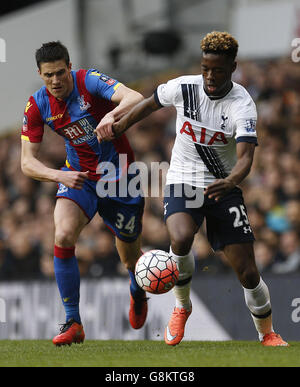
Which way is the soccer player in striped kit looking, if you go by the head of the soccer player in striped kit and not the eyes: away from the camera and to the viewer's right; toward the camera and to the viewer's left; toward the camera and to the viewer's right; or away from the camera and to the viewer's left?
toward the camera and to the viewer's right

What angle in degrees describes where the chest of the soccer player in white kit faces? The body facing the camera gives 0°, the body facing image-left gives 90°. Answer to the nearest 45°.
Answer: approximately 0°

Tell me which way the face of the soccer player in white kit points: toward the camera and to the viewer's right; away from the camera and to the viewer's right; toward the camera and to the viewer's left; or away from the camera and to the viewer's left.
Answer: toward the camera and to the viewer's left

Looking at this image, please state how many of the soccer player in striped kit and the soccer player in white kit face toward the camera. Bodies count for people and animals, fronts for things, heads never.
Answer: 2
